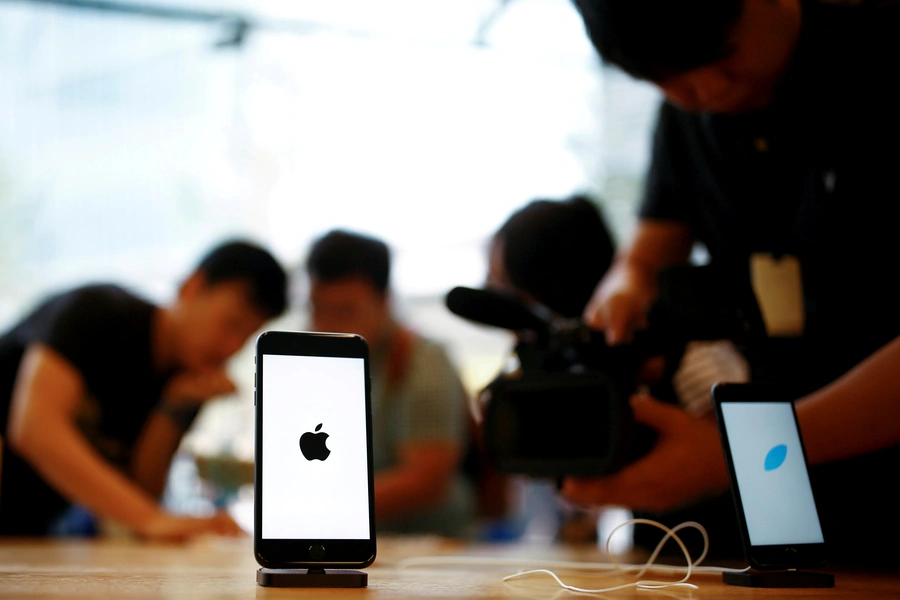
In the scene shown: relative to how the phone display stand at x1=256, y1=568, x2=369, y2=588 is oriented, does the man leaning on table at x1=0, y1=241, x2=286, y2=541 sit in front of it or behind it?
behind

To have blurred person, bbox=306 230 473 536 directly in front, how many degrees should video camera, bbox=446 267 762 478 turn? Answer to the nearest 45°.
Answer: approximately 90° to its right

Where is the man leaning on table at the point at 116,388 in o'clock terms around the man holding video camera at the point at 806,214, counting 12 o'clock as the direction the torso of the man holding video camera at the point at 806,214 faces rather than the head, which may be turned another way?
the man leaning on table at the point at 116,388 is roughly at 2 o'clock from the man holding video camera at the point at 806,214.

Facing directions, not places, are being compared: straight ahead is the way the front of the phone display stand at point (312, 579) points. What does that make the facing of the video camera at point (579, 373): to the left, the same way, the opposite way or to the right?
to the right

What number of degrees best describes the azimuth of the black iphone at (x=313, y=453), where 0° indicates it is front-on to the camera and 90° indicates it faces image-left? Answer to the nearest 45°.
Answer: approximately 0°

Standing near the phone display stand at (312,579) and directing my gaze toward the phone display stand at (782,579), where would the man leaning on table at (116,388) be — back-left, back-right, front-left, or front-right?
back-left

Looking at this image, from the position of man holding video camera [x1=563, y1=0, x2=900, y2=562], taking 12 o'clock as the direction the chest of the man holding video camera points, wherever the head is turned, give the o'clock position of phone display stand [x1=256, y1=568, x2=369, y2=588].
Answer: The phone display stand is roughly at 12 o'clock from the man holding video camera.
